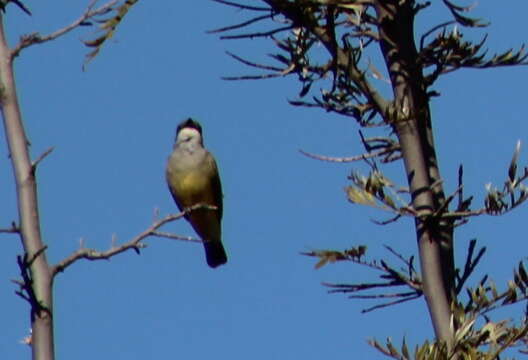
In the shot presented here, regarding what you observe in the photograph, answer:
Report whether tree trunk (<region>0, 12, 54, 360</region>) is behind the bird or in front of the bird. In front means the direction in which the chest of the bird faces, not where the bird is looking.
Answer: in front

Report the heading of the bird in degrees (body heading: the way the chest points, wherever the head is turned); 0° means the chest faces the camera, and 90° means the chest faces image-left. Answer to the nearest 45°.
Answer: approximately 45°

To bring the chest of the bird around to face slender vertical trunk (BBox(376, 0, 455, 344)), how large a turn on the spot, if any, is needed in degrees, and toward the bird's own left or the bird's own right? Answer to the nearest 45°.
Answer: approximately 45° to the bird's own left
